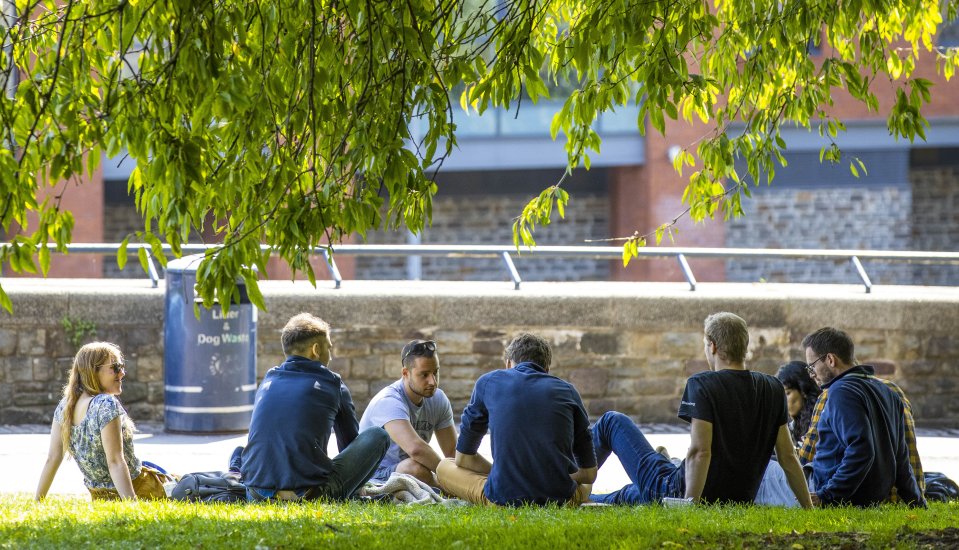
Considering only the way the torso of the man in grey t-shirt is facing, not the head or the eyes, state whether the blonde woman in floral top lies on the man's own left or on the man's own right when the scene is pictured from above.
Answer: on the man's own right

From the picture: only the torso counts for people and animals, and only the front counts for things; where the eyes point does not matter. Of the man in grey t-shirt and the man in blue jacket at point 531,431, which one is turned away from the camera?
the man in blue jacket

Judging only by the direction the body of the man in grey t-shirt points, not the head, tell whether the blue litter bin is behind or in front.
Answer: behind

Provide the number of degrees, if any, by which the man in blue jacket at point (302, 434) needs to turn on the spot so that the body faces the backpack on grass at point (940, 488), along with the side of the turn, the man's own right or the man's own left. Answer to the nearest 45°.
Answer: approximately 45° to the man's own right

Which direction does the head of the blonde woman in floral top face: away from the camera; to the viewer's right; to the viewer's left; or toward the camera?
to the viewer's right

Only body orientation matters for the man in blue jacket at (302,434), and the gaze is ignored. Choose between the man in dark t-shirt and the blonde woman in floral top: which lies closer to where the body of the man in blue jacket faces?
the man in dark t-shirt

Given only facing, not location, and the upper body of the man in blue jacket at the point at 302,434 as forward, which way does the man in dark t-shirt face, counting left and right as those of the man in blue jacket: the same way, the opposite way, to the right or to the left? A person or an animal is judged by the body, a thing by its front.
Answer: to the left

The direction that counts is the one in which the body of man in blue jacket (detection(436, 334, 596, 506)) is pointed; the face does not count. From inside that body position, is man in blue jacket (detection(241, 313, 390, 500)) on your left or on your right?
on your left

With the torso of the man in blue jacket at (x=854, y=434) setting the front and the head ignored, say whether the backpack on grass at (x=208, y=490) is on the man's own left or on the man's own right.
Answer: on the man's own left

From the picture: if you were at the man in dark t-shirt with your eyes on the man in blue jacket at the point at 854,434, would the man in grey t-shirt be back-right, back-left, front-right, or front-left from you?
back-left

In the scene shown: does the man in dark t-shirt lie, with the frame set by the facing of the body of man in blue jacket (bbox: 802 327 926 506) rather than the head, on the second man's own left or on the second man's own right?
on the second man's own left

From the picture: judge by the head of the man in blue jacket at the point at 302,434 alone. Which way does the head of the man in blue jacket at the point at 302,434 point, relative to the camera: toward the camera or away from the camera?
away from the camera

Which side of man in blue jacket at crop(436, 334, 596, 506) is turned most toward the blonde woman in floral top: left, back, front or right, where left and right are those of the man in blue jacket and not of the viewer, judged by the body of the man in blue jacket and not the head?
left

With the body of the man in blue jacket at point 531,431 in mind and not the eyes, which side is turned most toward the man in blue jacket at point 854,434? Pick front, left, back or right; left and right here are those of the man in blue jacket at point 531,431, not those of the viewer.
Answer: right

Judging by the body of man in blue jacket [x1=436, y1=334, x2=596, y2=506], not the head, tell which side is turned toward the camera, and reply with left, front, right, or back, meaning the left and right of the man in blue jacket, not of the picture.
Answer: back

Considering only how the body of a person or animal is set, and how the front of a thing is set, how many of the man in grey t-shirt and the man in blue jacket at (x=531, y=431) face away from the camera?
1

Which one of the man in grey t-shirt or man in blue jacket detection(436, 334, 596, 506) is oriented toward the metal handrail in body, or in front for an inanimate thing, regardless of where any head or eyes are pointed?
the man in blue jacket

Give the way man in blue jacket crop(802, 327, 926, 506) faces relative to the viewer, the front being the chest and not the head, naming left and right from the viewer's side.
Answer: facing away from the viewer and to the left of the viewer
